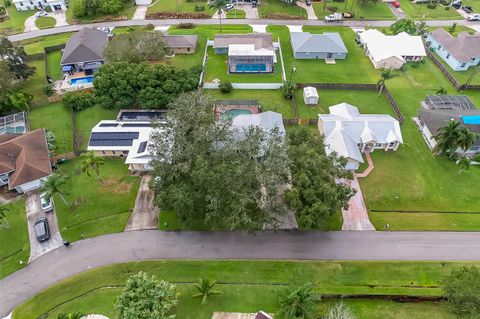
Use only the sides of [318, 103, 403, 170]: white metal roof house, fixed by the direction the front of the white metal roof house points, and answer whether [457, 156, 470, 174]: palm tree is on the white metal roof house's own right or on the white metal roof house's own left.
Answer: on the white metal roof house's own left

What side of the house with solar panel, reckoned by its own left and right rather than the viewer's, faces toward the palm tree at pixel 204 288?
front

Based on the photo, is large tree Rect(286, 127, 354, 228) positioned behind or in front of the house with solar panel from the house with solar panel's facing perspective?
in front

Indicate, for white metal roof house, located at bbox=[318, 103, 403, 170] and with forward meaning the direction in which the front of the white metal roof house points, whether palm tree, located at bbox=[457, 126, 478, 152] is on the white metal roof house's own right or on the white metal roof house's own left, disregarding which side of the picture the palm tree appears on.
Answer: on the white metal roof house's own left

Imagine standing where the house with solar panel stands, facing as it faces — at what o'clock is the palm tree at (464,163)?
The palm tree is roughly at 10 o'clock from the house with solar panel.

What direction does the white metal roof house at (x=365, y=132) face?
toward the camera

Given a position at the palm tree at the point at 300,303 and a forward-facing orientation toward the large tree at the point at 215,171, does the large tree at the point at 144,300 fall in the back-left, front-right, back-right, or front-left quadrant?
front-left

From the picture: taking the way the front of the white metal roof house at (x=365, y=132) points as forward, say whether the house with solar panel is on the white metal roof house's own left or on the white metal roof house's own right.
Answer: on the white metal roof house's own right

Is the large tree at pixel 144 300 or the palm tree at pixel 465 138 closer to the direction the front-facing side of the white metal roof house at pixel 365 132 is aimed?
the large tree

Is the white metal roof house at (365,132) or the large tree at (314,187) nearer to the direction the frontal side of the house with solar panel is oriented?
the large tree

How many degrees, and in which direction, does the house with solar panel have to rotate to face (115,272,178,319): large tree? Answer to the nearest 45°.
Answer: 0° — it already faces it

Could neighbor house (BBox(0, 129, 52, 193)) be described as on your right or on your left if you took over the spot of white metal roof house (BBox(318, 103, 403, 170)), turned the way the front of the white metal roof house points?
on your right

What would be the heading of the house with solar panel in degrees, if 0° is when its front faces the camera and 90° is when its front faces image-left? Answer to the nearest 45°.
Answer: approximately 0°
